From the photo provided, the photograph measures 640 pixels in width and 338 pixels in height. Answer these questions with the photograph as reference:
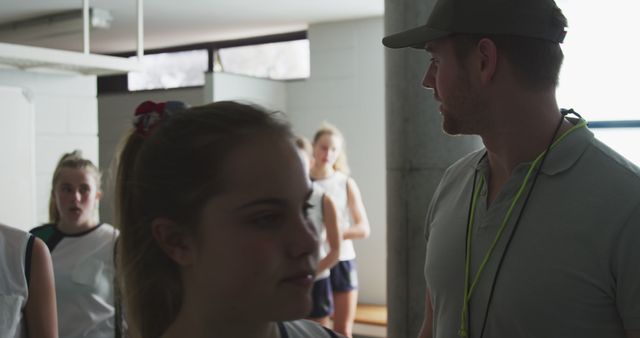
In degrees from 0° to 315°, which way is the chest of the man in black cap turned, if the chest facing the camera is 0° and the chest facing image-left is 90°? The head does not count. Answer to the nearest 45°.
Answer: approximately 45°

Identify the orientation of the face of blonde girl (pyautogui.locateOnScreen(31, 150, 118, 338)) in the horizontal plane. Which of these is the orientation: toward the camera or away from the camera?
toward the camera

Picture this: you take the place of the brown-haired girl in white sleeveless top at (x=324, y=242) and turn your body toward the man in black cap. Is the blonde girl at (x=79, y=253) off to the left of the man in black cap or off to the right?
right

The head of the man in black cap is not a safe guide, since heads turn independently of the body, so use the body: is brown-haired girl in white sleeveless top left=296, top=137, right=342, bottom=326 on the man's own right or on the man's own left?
on the man's own right

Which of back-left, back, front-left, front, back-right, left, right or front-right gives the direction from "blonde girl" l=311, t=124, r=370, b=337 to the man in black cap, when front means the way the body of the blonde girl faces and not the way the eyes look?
front-left

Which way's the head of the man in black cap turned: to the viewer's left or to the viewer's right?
to the viewer's left

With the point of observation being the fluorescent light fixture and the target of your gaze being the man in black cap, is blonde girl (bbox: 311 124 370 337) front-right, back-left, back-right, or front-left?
front-left

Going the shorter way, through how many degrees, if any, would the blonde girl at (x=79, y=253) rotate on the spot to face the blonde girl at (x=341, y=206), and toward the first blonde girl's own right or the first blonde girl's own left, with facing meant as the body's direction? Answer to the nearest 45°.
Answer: approximately 135° to the first blonde girl's own left

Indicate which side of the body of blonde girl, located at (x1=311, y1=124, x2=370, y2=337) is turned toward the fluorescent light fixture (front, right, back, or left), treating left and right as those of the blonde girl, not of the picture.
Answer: right

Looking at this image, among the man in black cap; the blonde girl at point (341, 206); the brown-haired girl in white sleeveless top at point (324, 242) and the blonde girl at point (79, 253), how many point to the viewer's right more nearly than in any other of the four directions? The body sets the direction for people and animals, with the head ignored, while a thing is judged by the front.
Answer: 0

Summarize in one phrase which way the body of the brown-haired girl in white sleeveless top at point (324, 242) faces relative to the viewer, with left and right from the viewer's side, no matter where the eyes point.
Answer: facing the viewer and to the left of the viewer

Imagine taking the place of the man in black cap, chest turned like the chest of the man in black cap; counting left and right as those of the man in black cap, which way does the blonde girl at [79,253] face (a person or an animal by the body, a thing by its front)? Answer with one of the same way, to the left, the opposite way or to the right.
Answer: to the left

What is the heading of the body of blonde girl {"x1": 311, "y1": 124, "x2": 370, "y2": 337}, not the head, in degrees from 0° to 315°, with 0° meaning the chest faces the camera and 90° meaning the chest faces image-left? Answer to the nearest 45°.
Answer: approximately 45°

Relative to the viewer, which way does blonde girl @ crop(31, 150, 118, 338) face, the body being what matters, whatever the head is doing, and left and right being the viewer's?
facing the viewer

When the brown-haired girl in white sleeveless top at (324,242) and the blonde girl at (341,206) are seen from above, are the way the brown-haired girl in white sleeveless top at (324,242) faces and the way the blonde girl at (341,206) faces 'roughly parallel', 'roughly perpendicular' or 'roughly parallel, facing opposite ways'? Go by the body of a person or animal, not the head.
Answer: roughly parallel
